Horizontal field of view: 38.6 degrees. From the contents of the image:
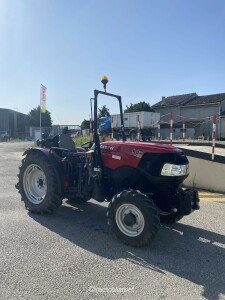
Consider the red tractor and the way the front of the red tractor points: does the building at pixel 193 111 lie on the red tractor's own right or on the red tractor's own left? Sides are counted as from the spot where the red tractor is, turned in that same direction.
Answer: on the red tractor's own left

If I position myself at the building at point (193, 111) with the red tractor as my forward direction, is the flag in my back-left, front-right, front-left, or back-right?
front-right

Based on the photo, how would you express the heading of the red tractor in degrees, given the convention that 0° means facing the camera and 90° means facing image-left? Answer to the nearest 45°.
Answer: approximately 315°

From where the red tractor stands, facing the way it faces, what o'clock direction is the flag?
The flag is roughly at 7 o'clock from the red tractor.
